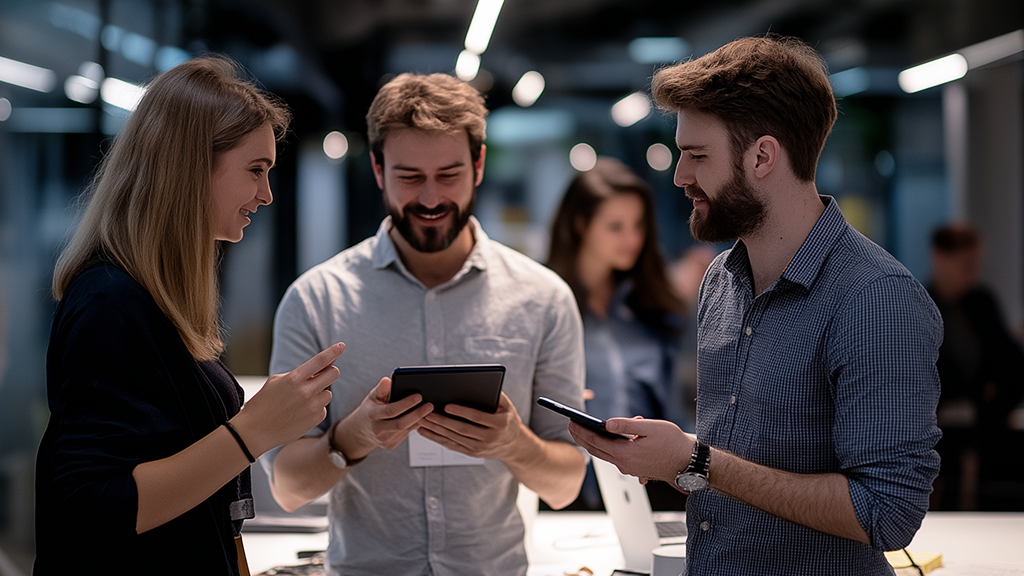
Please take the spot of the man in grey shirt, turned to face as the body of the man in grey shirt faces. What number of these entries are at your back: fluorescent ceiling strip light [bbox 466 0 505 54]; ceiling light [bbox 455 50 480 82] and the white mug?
2

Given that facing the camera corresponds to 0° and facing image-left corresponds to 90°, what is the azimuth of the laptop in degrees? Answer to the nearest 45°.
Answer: approximately 225°

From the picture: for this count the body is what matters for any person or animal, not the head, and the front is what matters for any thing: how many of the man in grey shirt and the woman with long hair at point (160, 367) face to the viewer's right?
1

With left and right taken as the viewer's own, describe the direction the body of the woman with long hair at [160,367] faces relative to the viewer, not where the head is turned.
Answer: facing to the right of the viewer

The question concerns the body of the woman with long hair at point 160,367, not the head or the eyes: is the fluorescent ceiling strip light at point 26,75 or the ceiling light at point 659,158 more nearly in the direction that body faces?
the ceiling light

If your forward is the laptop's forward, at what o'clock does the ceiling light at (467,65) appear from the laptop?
The ceiling light is roughly at 10 o'clock from the laptop.

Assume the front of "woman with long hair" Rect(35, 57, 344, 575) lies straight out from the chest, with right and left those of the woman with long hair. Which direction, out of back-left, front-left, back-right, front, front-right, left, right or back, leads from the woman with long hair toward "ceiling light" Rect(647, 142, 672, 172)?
front-left

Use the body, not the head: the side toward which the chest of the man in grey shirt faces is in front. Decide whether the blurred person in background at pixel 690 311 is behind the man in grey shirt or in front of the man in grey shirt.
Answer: behind

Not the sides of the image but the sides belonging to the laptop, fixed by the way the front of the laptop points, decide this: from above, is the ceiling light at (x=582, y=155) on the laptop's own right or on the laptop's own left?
on the laptop's own left

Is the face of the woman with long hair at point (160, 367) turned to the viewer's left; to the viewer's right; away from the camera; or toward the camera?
to the viewer's right
